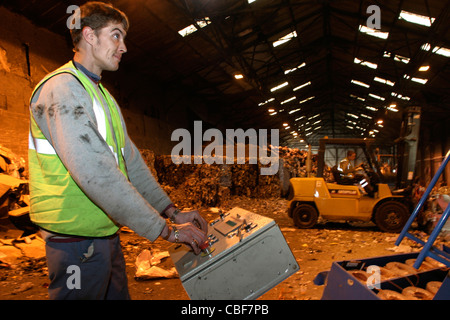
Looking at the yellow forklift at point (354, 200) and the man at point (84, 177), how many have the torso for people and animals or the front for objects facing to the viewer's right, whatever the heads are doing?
2

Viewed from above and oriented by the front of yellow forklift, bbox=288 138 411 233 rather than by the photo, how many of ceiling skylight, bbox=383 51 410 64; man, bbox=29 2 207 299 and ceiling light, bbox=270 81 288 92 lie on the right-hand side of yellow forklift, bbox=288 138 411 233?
1

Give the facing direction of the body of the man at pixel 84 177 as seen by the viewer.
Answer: to the viewer's right

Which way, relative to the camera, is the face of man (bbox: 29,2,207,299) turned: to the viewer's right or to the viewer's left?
to the viewer's right

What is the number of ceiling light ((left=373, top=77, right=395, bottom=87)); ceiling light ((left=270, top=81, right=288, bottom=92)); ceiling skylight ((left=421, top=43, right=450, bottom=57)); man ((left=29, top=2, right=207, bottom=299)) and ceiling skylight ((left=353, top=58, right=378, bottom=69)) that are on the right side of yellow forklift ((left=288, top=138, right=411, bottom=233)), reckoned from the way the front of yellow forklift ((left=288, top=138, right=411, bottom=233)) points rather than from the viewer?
1

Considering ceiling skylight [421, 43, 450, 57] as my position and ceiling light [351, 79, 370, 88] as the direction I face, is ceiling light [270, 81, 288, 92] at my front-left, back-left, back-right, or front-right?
front-left

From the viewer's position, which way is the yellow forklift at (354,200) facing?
facing to the right of the viewer

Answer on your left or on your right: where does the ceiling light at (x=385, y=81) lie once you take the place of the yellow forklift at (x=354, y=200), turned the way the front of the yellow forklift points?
on your left
